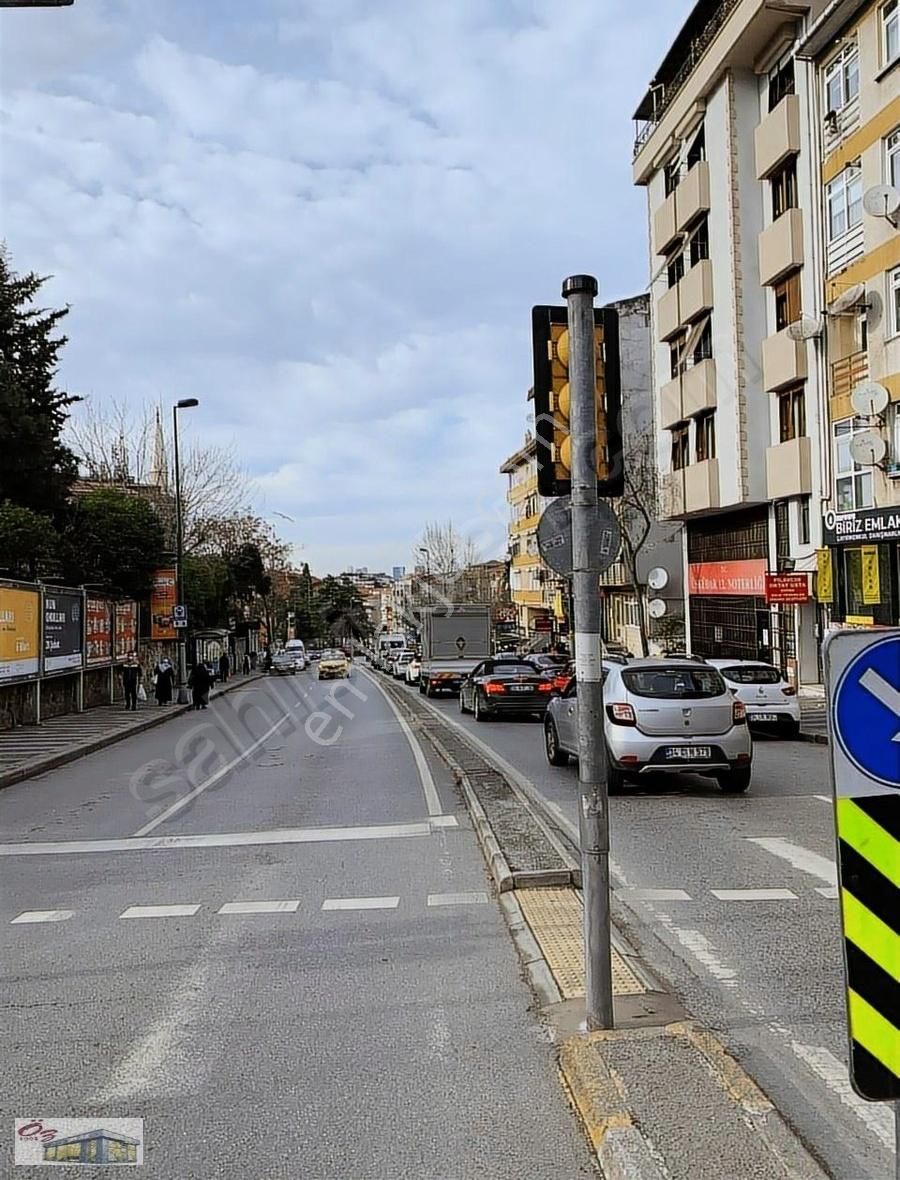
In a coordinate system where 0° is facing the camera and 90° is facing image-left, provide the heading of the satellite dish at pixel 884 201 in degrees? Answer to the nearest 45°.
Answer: approximately 45°

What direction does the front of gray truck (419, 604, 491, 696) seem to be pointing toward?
away from the camera

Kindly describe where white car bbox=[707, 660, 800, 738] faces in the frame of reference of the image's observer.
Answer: facing away from the viewer and to the left of the viewer

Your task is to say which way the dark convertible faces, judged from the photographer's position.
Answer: facing away from the viewer and to the left of the viewer

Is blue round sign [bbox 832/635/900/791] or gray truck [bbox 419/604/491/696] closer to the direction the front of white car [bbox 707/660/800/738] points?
the gray truck
